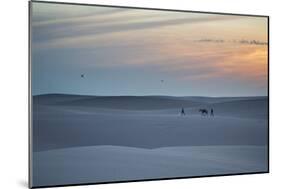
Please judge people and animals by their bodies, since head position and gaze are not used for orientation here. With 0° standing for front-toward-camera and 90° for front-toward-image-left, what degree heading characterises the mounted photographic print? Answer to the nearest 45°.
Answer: approximately 315°
